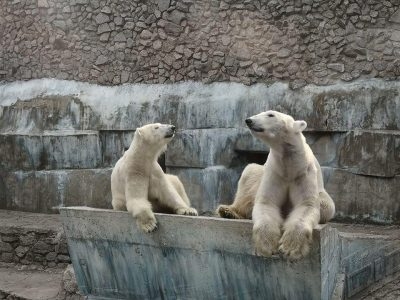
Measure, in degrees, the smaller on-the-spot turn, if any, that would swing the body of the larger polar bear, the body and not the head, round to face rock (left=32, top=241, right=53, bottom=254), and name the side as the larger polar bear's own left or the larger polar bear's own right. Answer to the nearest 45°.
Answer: approximately 135° to the larger polar bear's own right

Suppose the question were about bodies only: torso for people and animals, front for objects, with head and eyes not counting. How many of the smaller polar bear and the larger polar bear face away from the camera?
0

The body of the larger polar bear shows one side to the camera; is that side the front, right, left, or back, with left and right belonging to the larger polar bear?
front

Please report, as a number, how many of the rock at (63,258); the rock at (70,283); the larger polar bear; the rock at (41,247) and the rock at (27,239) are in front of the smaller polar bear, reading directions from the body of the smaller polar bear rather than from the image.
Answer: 1

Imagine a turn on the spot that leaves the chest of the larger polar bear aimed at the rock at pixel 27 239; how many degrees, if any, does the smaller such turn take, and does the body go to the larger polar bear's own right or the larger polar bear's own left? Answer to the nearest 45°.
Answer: approximately 135° to the larger polar bear's own right
